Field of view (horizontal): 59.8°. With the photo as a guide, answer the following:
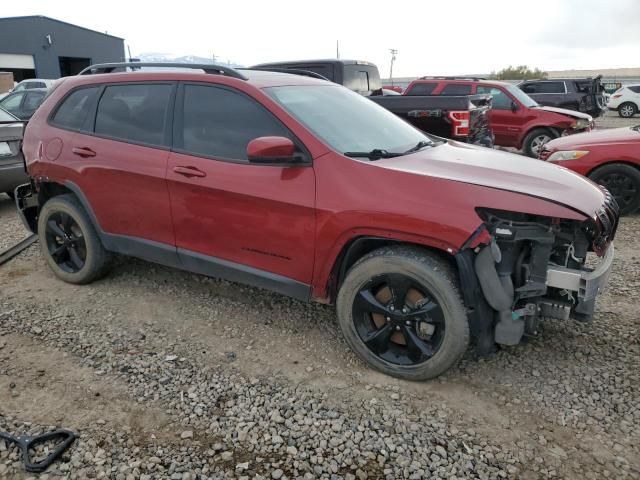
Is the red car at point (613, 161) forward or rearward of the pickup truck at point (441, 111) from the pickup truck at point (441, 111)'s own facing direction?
rearward

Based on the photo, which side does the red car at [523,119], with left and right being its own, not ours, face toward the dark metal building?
back

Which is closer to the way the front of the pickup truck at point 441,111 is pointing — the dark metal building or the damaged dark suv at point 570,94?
the dark metal building

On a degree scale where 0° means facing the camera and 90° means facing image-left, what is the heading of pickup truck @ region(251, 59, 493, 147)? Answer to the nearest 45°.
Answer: approximately 135°

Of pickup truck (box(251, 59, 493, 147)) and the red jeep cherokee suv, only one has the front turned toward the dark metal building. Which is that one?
the pickup truck

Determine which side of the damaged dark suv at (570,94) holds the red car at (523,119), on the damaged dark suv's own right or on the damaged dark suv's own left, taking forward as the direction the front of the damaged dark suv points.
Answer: on the damaged dark suv's own left

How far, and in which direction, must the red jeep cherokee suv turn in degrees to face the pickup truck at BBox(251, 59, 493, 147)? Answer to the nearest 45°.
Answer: approximately 135° to its left

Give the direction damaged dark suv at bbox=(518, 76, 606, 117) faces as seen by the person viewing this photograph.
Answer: facing away from the viewer and to the left of the viewer

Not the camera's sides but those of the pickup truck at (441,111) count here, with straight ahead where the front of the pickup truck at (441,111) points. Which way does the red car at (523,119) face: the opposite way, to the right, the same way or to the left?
the opposite way

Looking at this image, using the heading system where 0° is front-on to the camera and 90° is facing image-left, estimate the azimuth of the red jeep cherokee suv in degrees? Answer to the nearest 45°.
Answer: approximately 315°

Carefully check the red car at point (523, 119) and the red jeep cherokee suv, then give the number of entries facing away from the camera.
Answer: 0

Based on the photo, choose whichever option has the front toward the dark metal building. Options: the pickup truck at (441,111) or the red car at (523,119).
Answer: the pickup truck

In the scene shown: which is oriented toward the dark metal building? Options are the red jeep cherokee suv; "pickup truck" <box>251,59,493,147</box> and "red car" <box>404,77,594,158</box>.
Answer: the pickup truck

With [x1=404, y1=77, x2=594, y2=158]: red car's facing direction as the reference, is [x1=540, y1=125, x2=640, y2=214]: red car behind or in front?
in front
